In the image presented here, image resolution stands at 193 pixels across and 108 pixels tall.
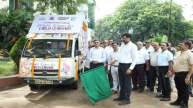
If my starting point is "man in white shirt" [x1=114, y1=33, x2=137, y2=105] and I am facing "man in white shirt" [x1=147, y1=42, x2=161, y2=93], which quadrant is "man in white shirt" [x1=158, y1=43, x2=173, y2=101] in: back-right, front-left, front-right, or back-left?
front-right

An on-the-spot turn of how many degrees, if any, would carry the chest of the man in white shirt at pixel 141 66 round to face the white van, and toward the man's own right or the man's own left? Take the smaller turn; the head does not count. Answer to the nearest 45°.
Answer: approximately 45° to the man's own right

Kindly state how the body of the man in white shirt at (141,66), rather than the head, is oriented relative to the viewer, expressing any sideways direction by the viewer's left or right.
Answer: facing the viewer and to the left of the viewer

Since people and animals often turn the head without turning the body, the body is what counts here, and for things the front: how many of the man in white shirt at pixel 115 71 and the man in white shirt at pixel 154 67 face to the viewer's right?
0

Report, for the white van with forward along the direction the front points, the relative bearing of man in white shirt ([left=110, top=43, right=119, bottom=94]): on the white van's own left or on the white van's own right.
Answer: on the white van's own left

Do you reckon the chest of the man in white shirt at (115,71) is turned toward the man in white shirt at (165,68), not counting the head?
no

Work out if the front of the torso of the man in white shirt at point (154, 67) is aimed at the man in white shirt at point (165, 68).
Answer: no

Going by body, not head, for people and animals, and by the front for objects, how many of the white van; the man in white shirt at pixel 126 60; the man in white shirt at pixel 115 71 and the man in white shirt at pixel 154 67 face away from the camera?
0

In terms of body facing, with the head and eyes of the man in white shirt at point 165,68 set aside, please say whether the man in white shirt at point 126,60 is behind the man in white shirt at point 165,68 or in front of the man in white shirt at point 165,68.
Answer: in front

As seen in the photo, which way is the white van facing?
toward the camera
